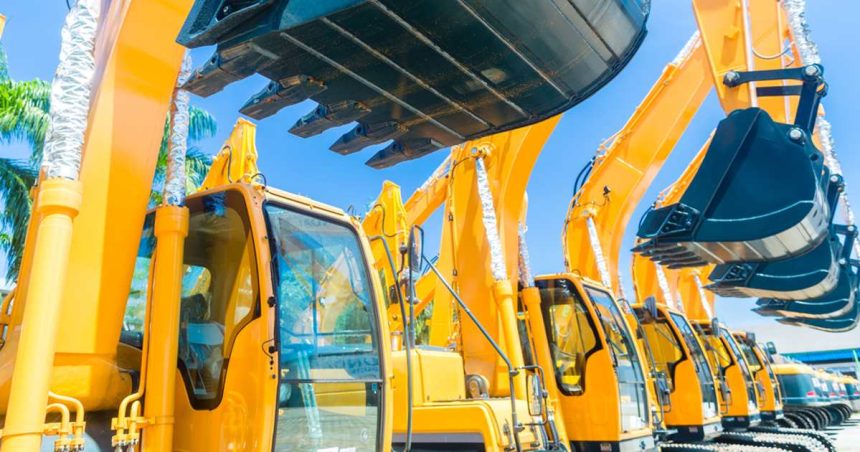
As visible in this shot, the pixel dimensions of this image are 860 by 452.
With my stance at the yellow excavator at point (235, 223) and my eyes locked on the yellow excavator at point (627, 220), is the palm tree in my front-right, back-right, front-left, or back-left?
front-left

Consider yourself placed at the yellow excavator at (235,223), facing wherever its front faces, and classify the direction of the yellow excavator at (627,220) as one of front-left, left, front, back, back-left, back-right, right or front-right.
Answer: left

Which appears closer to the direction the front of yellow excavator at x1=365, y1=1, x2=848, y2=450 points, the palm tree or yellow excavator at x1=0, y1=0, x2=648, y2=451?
the yellow excavator

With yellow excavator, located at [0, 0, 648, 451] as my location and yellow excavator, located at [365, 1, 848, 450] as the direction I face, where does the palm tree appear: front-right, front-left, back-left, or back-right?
front-left

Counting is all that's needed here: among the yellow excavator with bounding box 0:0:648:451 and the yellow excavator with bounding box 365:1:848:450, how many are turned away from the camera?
0

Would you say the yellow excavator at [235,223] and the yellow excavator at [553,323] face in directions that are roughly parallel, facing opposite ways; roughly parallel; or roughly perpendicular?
roughly parallel

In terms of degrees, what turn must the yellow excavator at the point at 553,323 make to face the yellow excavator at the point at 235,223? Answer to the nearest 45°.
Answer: approximately 45° to its right

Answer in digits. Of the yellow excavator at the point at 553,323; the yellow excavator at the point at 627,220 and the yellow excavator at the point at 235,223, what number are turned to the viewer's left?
0

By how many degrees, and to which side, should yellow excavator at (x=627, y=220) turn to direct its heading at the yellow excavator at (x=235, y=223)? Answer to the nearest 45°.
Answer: approximately 45° to its right

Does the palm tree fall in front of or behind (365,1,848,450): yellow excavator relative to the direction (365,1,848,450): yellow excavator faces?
behind
